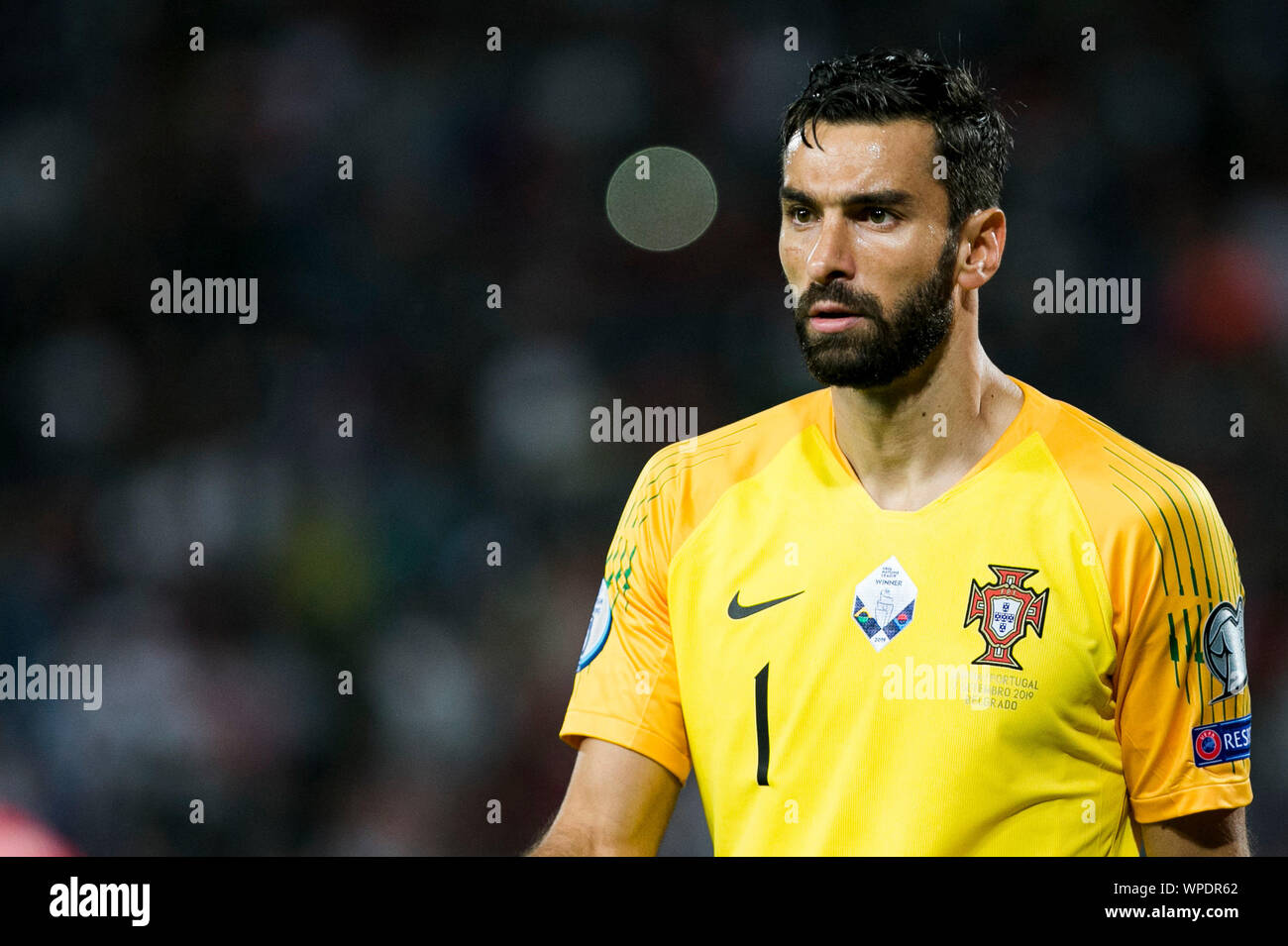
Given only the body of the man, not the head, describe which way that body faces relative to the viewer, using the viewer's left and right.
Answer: facing the viewer
